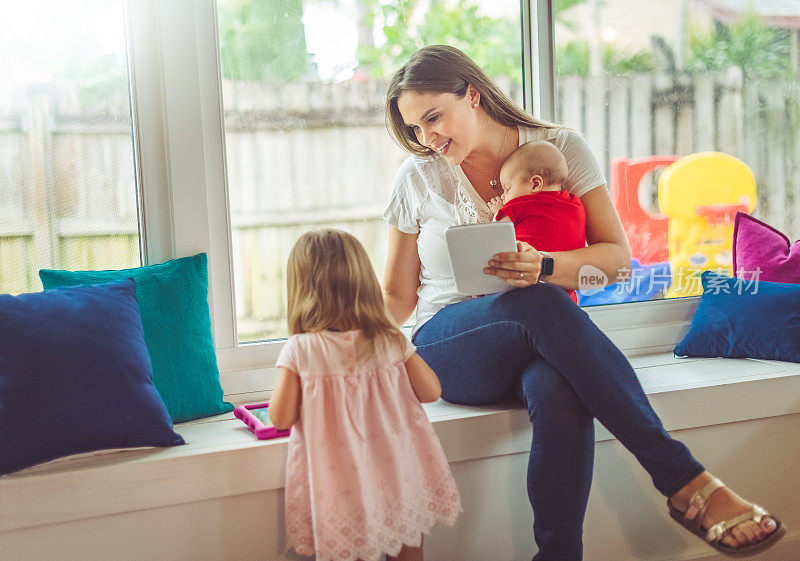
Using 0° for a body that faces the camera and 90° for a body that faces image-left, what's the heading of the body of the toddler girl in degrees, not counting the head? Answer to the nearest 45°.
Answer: approximately 180°

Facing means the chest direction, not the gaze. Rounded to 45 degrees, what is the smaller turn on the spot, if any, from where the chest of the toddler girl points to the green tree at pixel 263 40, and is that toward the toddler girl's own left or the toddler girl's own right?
0° — they already face it

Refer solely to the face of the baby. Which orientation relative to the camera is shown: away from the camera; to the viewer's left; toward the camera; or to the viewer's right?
to the viewer's left

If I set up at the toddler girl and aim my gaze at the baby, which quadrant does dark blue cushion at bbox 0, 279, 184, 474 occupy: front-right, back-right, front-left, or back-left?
back-left

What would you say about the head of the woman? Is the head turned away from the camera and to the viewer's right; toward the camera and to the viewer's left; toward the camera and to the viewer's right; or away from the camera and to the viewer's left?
toward the camera and to the viewer's left
